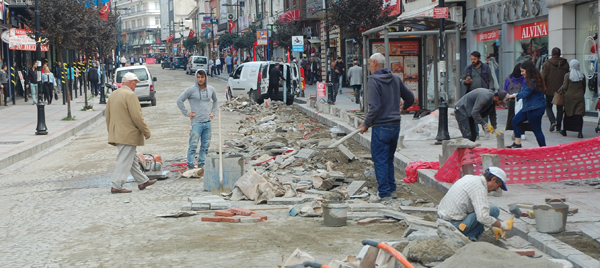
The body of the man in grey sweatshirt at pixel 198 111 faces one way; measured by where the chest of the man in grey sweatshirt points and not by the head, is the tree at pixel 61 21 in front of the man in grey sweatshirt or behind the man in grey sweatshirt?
behind

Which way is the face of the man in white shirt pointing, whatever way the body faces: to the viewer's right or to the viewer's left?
to the viewer's right

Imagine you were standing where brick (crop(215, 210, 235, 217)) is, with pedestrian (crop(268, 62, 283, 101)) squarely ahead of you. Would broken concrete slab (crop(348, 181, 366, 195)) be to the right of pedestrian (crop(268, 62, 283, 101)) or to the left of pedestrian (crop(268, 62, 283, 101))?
right

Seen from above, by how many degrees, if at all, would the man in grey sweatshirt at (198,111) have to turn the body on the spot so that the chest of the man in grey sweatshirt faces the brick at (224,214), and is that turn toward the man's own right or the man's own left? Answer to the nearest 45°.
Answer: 0° — they already face it

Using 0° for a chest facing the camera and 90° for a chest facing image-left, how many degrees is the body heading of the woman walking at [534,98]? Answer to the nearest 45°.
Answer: approximately 90°

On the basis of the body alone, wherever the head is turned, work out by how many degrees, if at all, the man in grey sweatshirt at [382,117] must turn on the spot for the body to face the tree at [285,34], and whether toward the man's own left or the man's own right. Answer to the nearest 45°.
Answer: approximately 45° to the man's own right

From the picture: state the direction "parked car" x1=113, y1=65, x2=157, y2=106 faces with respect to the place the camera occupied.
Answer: facing away from the viewer

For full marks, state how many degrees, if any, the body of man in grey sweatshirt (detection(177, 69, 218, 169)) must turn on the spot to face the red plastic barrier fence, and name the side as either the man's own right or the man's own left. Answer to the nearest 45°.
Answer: approximately 45° to the man's own left

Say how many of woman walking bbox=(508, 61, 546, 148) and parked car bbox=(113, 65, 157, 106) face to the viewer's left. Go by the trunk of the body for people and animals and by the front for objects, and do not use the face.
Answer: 1

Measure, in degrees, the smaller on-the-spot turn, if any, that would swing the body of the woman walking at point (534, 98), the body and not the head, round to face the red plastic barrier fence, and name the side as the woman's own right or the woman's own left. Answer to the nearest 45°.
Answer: approximately 90° to the woman's own left

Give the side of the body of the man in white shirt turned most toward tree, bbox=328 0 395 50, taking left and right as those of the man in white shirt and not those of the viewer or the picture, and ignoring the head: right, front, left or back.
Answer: left

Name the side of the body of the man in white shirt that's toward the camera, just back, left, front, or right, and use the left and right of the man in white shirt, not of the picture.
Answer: right

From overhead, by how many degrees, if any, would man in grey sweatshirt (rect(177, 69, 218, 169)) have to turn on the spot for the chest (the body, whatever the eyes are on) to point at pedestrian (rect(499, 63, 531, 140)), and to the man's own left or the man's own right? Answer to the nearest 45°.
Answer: approximately 90° to the man's own left

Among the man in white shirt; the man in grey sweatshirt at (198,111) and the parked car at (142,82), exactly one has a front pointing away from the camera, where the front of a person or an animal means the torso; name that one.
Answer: the parked car

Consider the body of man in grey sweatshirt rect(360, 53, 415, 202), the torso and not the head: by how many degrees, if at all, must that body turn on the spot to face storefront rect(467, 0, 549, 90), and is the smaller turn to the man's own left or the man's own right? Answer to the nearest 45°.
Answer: approximately 45° to the man's own right
